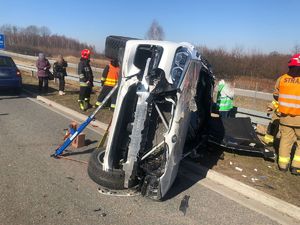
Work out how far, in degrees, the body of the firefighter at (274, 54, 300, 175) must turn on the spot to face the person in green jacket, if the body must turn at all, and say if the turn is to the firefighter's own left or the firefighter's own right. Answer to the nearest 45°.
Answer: approximately 45° to the firefighter's own left

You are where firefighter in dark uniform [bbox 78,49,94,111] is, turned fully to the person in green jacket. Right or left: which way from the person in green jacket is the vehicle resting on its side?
right

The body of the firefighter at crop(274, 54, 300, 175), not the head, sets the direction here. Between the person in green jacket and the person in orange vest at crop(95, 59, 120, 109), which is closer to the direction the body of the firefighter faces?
the person in green jacket
